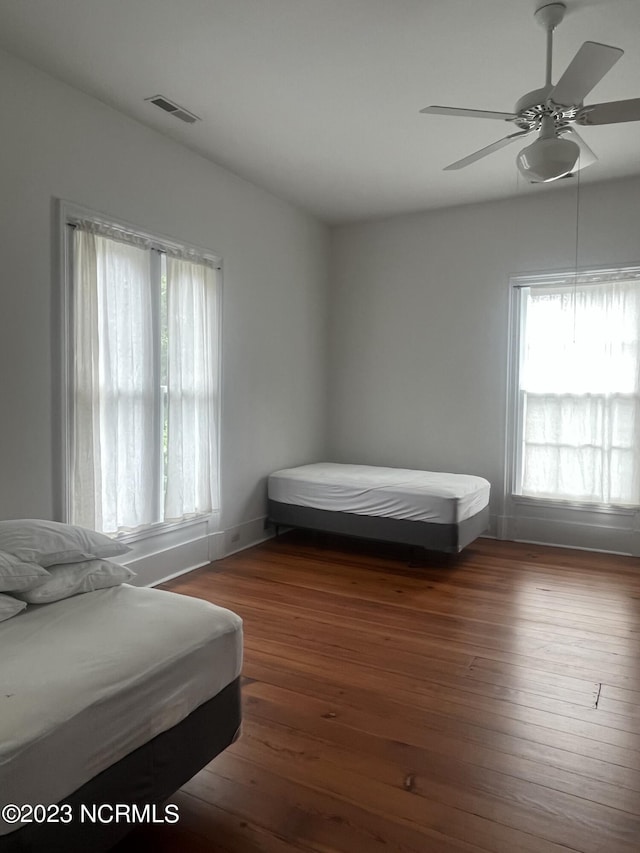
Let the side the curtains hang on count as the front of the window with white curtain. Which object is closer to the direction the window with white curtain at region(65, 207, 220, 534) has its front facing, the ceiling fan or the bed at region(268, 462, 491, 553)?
the ceiling fan

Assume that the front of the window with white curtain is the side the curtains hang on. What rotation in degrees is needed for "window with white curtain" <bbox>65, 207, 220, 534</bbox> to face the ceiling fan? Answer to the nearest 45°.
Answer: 0° — it already faces it

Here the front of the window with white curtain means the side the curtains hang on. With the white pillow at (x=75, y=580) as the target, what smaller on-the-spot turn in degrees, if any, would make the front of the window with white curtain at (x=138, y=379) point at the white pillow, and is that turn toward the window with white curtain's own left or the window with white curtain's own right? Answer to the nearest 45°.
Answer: approximately 45° to the window with white curtain's own right

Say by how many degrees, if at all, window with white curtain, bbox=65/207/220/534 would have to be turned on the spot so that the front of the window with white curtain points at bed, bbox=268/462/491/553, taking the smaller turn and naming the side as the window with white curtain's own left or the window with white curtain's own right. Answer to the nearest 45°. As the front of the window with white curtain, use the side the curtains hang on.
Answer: approximately 45° to the window with white curtain's own left

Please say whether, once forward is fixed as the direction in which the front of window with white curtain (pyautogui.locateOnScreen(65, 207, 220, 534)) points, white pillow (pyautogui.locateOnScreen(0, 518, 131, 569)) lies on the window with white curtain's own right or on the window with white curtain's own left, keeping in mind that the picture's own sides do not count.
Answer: on the window with white curtain's own right

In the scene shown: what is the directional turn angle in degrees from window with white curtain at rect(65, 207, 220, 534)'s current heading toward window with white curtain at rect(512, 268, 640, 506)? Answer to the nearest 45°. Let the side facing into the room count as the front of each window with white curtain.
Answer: approximately 45° to its left

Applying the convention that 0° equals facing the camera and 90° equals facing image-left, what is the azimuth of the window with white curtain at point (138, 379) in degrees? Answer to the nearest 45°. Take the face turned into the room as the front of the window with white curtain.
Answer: approximately 315°

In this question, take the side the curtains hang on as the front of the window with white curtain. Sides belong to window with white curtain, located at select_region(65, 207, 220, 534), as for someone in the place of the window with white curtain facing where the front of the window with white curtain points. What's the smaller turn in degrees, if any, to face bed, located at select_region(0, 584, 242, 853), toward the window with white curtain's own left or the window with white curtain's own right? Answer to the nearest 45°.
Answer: approximately 45° to the window with white curtain's own right

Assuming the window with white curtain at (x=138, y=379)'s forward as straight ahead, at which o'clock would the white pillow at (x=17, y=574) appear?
The white pillow is roughly at 2 o'clock from the window with white curtain.

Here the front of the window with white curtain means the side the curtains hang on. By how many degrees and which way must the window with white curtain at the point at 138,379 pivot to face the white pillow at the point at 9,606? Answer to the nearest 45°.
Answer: approximately 45° to its right
